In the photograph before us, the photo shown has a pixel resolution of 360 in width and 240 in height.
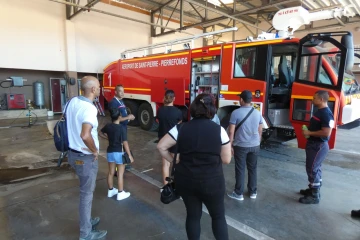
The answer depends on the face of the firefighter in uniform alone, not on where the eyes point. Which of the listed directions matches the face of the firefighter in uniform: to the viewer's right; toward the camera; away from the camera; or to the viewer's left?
to the viewer's left

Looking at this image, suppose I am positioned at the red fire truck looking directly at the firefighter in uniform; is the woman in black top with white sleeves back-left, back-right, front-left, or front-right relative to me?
front-right

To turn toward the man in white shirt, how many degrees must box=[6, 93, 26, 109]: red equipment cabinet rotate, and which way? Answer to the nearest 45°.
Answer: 0° — it already faces them

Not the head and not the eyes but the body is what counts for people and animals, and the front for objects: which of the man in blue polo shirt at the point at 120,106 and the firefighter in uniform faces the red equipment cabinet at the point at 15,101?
the firefighter in uniform

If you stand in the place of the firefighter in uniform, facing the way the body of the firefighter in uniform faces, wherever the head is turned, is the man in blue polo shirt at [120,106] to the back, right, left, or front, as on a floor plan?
front

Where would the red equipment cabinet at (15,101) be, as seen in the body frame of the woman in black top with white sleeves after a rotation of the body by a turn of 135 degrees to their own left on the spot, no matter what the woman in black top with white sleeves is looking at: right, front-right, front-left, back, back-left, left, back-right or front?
right

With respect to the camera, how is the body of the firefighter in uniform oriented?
to the viewer's left

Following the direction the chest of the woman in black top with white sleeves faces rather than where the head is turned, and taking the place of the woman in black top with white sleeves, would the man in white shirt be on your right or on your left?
on your left

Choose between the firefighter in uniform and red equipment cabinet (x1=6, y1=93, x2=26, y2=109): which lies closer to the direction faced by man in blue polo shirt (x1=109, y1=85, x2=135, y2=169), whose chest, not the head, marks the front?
the firefighter in uniform

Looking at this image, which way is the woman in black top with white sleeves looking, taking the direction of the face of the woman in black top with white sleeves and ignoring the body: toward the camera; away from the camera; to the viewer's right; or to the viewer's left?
away from the camera

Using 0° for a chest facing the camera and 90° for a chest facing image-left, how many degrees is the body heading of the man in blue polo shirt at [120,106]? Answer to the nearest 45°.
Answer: approximately 315°

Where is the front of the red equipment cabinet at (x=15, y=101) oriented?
toward the camera

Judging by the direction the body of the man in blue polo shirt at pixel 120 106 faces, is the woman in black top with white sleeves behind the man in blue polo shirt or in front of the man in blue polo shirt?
in front

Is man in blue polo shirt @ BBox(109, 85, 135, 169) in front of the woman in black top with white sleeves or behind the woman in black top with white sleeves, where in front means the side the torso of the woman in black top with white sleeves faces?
in front

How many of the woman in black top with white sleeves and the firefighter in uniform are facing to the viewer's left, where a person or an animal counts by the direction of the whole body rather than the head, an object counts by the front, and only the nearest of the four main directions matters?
1

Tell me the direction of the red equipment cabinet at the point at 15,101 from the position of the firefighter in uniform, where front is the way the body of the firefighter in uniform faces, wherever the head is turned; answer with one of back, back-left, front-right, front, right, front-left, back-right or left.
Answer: front

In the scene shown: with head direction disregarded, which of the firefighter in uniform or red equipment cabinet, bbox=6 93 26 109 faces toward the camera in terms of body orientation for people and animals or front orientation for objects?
the red equipment cabinet

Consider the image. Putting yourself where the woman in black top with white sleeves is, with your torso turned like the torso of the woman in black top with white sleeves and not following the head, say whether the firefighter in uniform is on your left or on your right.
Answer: on your right
